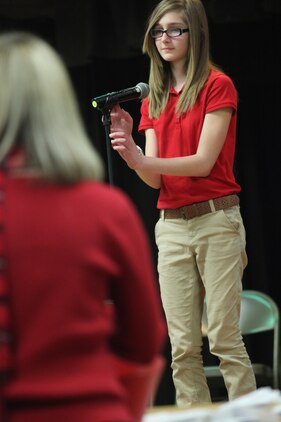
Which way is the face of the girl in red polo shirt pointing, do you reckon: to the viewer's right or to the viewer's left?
to the viewer's left

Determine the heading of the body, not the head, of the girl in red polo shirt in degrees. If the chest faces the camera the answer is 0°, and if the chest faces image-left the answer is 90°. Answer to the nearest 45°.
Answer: approximately 45°

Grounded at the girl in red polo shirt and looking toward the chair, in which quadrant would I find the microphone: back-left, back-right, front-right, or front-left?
back-left
